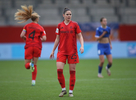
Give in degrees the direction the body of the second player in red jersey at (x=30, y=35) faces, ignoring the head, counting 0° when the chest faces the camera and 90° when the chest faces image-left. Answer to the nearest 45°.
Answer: approximately 180°

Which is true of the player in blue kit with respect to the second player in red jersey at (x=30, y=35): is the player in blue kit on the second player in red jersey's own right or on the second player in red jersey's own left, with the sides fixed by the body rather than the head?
on the second player in red jersey's own right
